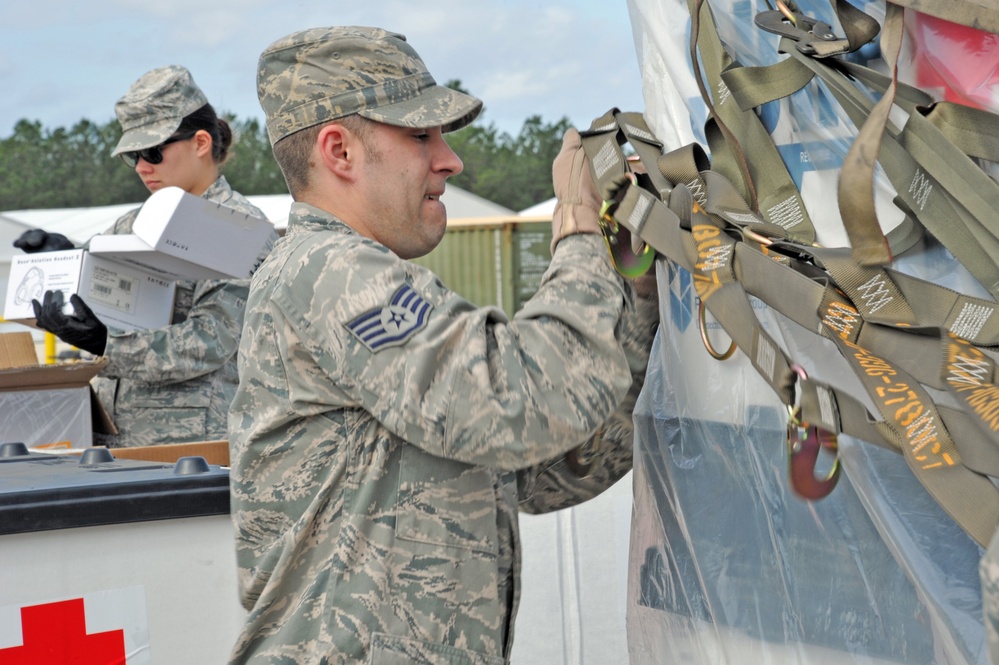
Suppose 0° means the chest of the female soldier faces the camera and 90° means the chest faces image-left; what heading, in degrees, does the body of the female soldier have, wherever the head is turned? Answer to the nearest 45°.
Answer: approximately 45°

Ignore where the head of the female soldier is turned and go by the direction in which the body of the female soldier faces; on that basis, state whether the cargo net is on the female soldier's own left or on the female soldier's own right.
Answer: on the female soldier's own left
